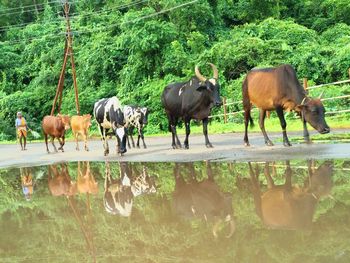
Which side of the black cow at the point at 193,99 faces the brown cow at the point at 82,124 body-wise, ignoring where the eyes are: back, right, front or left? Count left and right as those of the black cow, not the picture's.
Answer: back

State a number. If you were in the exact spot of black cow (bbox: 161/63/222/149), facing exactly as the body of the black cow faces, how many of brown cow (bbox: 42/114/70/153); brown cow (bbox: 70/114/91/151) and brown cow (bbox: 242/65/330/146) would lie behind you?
2

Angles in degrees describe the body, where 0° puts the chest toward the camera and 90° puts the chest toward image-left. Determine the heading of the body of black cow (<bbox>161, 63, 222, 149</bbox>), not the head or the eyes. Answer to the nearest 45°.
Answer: approximately 315°

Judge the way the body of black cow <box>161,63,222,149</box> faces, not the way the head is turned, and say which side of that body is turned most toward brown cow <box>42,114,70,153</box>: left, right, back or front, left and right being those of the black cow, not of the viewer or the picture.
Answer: back
